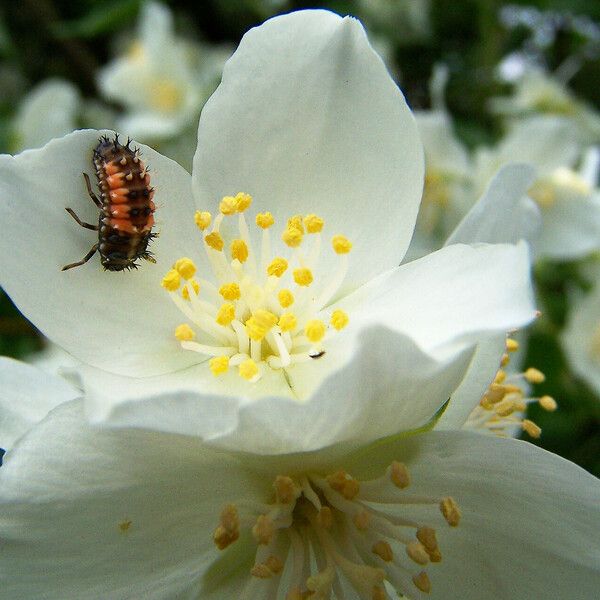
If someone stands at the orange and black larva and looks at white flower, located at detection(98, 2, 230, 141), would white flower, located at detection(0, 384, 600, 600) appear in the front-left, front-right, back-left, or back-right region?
back-right

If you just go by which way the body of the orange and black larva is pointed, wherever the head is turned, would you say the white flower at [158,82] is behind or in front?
behind

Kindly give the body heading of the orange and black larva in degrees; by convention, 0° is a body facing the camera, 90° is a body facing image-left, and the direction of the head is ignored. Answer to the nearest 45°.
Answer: approximately 0°
